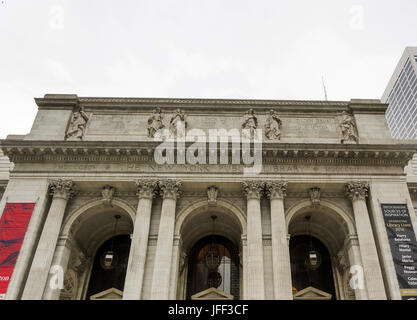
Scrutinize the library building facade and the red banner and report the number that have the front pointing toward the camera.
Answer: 2

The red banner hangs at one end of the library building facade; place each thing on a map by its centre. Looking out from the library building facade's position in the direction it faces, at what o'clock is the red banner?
The red banner is roughly at 3 o'clock from the library building facade.

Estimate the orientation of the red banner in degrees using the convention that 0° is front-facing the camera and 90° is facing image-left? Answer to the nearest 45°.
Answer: approximately 0°

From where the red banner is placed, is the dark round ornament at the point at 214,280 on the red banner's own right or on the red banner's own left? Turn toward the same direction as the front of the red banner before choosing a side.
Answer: on the red banner's own left

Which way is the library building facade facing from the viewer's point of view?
toward the camera

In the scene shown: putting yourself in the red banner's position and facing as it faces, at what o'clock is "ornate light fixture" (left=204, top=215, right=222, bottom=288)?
The ornate light fixture is roughly at 9 o'clock from the red banner.
